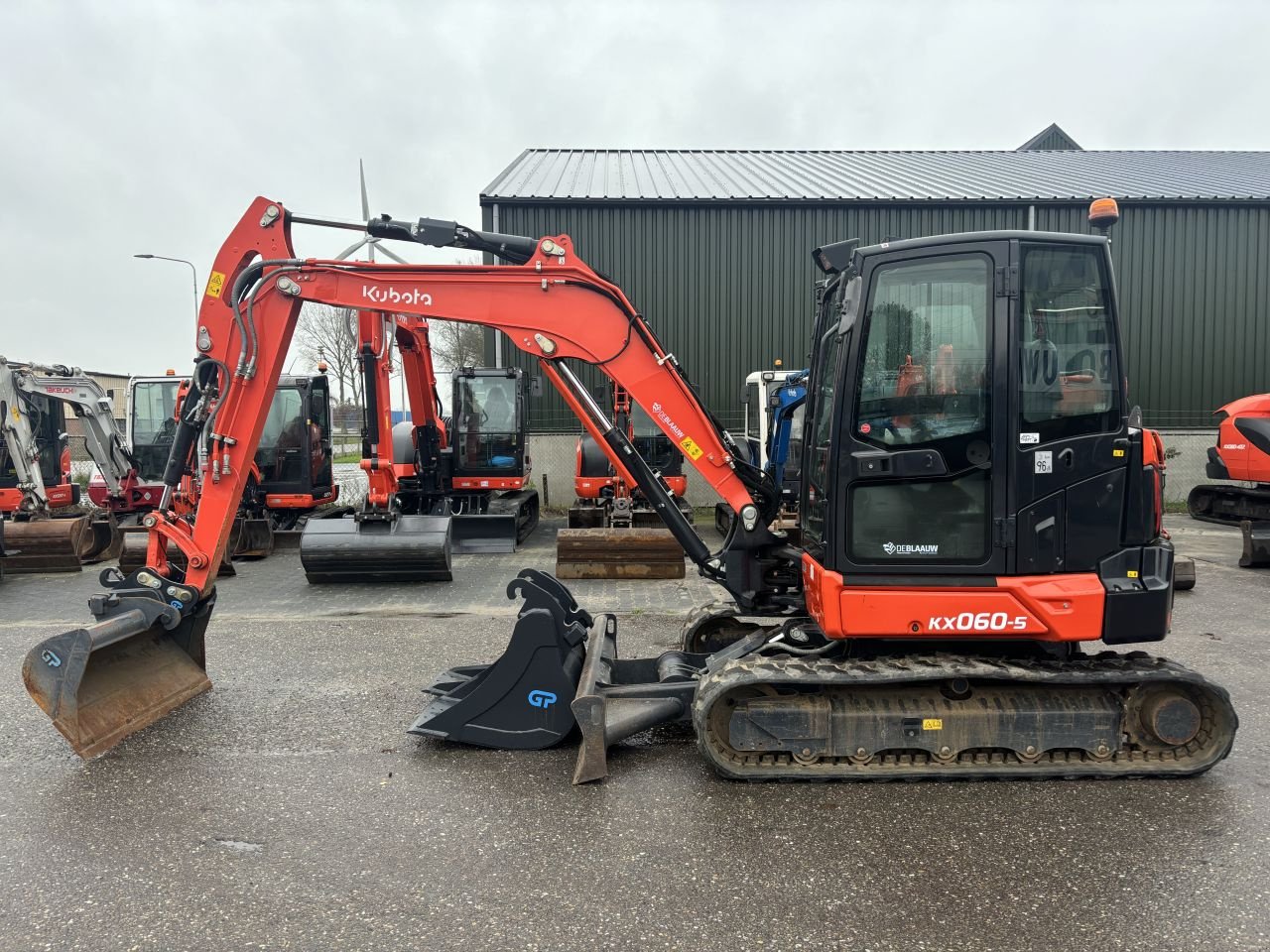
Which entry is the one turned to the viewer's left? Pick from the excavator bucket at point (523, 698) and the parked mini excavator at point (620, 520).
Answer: the excavator bucket

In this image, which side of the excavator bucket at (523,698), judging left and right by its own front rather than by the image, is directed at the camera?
left

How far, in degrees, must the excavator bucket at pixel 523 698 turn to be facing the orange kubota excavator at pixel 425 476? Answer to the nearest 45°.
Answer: approximately 90° to its right

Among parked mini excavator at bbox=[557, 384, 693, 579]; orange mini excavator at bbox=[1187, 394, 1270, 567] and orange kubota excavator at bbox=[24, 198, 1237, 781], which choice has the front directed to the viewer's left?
the orange kubota excavator

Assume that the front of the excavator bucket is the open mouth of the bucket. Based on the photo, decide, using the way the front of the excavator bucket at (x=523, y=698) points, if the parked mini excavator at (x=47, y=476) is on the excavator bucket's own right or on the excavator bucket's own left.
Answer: on the excavator bucket's own right

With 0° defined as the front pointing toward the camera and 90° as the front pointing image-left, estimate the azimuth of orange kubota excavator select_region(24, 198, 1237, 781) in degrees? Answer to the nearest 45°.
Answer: approximately 90°

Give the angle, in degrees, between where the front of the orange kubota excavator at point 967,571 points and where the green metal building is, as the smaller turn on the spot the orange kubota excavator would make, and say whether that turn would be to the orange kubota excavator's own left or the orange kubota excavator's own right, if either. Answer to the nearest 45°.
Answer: approximately 90° to the orange kubota excavator's own right

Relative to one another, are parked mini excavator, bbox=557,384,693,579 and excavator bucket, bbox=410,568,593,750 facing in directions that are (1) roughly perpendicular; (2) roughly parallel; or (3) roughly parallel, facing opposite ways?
roughly perpendicular

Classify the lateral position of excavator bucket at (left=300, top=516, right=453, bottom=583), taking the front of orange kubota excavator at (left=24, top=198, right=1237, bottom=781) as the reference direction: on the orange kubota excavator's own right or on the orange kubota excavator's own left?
on the orange kubota excavator's own right

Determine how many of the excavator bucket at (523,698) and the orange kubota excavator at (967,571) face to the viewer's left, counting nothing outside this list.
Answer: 2

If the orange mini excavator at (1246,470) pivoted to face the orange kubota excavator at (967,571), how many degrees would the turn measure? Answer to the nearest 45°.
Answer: approximately 45° to its right

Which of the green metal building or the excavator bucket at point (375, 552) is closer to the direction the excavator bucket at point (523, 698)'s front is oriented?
the excavator bucket

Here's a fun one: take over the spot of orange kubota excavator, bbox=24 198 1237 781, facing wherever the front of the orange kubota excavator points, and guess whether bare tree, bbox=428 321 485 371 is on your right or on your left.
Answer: on your right

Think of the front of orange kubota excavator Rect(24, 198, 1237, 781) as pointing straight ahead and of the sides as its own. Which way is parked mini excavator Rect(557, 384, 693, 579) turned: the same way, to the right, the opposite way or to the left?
to the left
